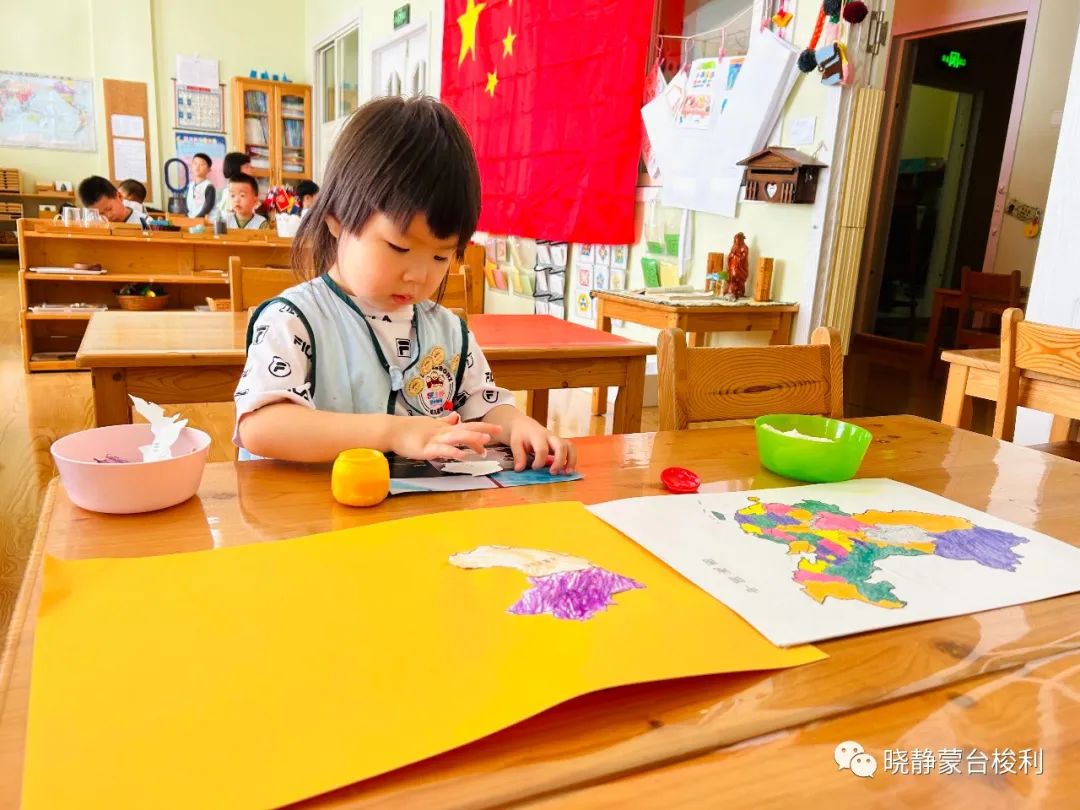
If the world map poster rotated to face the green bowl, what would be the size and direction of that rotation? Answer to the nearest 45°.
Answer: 0° — it already faces it

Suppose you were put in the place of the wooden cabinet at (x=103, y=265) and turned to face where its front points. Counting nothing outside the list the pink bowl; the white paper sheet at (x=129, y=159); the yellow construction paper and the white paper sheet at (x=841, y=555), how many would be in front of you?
3

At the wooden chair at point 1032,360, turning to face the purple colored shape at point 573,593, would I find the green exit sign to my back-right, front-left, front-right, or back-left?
back-right

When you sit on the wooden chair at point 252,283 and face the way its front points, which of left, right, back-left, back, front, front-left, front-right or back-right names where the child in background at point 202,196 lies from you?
back

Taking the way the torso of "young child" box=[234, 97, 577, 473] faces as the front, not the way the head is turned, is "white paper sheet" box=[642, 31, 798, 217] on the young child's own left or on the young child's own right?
on the young child's own left

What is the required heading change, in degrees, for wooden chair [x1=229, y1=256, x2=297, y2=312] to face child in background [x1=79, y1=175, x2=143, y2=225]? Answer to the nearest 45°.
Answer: approximately 180°

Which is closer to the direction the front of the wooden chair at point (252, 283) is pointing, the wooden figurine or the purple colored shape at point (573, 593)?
the purple colored shape

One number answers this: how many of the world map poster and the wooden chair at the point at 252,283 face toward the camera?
2

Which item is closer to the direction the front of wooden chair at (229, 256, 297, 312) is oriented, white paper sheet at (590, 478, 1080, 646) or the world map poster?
the white paper sheet
